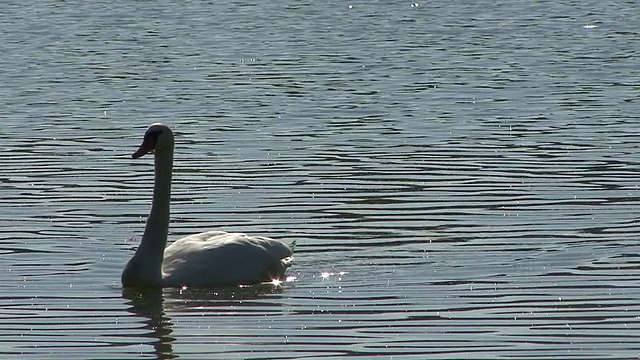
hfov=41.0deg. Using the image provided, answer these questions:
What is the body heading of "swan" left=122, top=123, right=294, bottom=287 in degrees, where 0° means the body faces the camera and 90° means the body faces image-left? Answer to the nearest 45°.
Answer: approximately 90°

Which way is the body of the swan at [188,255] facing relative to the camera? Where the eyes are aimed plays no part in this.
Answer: to the viewer's left
